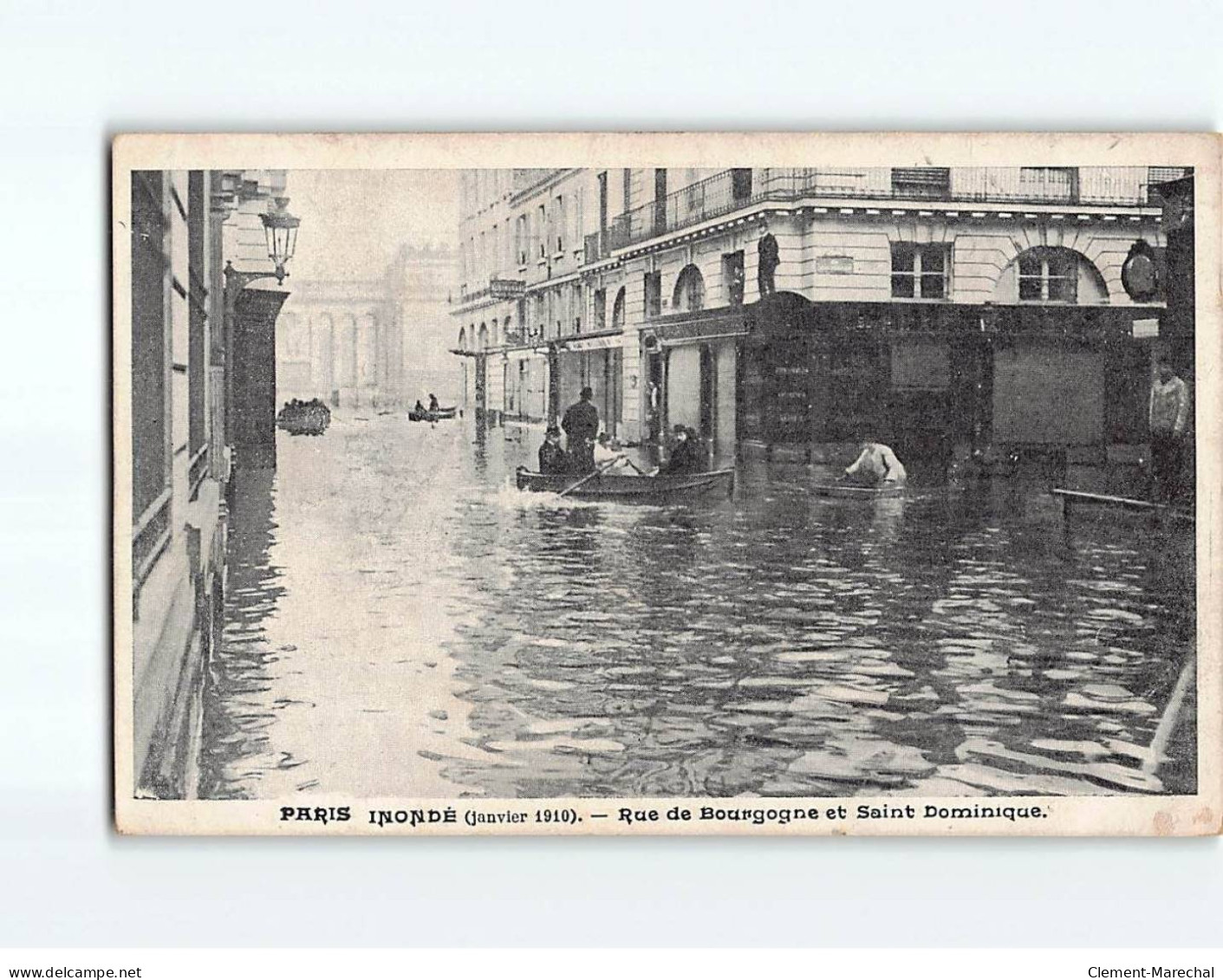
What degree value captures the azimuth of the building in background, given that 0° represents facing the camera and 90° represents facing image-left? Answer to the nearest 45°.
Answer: approximately 0°

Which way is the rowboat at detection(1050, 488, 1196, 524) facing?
to the viewer's left

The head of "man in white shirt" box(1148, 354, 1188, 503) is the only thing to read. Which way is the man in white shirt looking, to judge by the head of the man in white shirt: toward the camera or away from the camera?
toward the camera

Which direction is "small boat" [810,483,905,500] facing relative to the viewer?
to the viewer's left

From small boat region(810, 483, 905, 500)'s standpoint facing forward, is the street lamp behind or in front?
in front

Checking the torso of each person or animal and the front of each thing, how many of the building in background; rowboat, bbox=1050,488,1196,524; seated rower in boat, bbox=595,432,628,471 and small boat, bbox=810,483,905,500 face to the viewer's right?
1

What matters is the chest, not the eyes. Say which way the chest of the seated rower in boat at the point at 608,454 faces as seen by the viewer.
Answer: to the viewer's right
